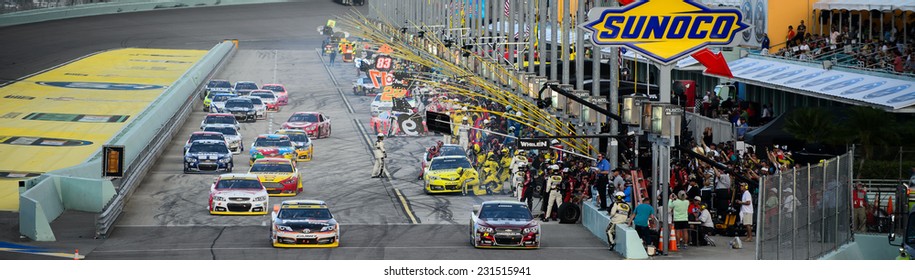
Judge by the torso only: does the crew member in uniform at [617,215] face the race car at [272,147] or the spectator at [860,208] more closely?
the race car

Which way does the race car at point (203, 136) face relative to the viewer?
toward the camera

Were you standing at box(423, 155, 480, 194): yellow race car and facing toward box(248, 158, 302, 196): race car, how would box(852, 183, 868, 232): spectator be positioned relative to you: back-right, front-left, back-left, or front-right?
back-left

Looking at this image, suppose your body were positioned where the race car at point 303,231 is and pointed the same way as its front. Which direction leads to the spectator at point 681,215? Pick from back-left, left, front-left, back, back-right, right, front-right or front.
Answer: left

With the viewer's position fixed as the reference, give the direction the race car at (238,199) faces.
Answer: facing the viewer

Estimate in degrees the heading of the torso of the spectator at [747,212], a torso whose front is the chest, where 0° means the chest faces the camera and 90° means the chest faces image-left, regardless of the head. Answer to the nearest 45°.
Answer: approximately 90°

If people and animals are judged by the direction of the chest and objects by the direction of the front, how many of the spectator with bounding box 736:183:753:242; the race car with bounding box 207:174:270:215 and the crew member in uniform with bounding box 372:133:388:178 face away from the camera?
0

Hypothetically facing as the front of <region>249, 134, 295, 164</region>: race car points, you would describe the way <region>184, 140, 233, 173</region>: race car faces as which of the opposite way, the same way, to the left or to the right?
the same way

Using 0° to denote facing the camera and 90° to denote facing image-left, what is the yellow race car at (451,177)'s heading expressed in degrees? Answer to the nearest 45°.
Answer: approximately 0°

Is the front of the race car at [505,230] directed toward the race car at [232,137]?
no

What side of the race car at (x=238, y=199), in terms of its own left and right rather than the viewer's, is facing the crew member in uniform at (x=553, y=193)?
left

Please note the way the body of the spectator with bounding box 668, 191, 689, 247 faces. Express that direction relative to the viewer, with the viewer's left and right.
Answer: facing away from the viewer

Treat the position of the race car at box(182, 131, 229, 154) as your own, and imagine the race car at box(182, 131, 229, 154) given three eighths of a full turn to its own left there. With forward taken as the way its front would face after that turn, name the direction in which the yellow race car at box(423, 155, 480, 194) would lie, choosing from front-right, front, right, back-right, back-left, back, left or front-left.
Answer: right

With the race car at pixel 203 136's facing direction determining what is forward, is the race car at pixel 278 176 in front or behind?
in front

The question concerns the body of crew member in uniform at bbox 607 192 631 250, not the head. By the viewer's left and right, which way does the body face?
facing away from the viewer

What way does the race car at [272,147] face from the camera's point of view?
toward the camera
